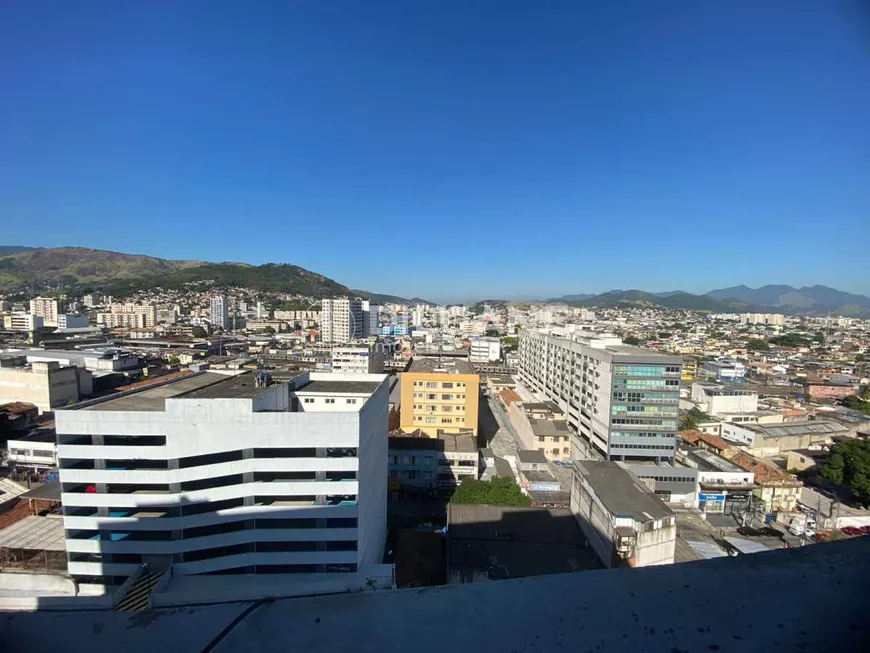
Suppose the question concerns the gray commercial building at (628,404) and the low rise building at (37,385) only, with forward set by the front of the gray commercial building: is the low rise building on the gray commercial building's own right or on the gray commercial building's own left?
on the gray commercial building's own right

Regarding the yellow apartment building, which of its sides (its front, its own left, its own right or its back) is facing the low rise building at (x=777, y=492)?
left

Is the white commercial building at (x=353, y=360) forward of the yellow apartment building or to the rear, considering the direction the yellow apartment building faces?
to the rear

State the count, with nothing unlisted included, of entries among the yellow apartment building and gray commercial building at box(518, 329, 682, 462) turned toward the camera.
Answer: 2

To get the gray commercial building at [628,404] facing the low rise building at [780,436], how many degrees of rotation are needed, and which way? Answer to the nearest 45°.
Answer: approximately 135° to its left

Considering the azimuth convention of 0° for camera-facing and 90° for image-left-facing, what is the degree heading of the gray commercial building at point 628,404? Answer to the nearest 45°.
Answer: approximately 0°

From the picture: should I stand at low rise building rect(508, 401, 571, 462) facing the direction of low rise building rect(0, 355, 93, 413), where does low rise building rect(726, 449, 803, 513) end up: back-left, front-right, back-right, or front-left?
back-left

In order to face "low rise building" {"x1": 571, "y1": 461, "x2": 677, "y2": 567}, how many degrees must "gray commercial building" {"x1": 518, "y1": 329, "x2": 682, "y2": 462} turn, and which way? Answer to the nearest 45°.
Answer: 0° — it already faces it

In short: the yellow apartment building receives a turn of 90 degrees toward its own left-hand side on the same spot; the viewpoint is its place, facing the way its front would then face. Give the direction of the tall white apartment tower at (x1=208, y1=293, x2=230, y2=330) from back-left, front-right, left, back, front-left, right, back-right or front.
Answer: back-left

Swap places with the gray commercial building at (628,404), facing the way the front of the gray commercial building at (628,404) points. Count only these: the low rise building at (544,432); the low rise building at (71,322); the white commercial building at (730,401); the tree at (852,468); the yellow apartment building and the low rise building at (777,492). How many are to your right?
3

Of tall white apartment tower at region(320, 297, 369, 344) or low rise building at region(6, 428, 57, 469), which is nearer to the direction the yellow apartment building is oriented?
the low rise building

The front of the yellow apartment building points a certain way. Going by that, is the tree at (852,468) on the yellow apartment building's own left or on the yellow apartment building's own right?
on the yellow apartment building's own left
